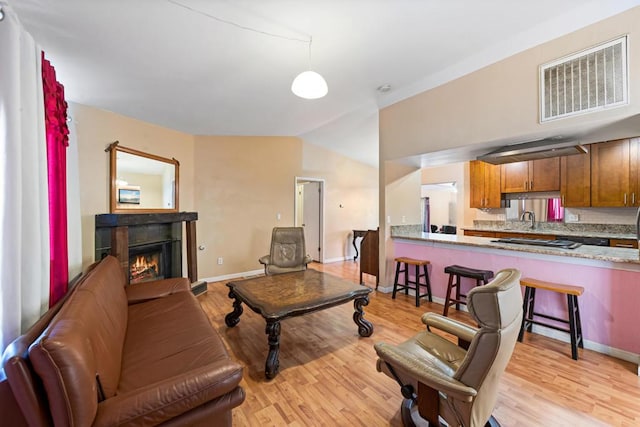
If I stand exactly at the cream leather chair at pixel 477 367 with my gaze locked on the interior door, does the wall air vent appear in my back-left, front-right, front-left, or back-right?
front-right

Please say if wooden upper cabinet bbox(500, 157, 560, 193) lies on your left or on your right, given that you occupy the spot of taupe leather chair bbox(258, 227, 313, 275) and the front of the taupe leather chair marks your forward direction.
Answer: on your left

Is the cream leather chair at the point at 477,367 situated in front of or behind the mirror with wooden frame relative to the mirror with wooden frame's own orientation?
in front

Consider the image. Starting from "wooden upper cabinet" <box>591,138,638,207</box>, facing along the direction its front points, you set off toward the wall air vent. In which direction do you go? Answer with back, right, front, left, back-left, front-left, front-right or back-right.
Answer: front

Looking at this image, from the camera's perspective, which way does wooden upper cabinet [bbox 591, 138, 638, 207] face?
toward the camera

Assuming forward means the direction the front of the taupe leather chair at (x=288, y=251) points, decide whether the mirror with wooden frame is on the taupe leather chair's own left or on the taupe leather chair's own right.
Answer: on the taupe leather chair's own right

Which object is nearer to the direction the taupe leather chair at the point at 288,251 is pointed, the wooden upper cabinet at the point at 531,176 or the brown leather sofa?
the brown leather sofa

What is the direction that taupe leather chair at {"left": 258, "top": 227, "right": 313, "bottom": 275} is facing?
toward the camera

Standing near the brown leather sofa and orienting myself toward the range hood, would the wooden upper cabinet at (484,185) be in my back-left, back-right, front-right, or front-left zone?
front-left

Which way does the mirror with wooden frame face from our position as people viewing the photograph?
facing the viewer and to the right of the viewer

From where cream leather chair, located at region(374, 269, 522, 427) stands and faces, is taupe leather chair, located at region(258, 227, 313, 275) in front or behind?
in front

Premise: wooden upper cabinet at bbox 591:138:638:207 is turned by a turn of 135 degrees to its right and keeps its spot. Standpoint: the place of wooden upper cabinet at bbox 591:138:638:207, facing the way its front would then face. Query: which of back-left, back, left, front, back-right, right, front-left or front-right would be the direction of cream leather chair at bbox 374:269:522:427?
back-left

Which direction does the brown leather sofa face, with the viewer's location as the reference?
facing to the right of the viewer

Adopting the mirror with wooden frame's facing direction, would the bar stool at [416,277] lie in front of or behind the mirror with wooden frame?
in front

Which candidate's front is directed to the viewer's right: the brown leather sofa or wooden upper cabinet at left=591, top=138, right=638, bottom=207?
the brown leather sofa
